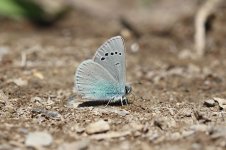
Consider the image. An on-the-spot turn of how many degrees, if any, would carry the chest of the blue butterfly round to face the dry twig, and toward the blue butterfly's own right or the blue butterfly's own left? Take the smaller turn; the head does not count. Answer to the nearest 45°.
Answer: approximately 45° to the blue butterfly's own left

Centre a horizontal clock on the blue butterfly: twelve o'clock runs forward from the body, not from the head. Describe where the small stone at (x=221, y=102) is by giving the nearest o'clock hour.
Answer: The small stone is roughly at 12 o'clock from the blue butterfly.

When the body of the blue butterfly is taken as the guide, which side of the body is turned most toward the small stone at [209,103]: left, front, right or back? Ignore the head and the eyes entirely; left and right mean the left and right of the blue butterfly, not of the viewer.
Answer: front

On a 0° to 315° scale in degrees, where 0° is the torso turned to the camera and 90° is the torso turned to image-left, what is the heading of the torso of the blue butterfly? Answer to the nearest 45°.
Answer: approximately 270°

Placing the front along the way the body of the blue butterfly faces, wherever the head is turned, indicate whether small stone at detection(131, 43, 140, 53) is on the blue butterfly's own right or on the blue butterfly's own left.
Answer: on the blue butterfly's own left
